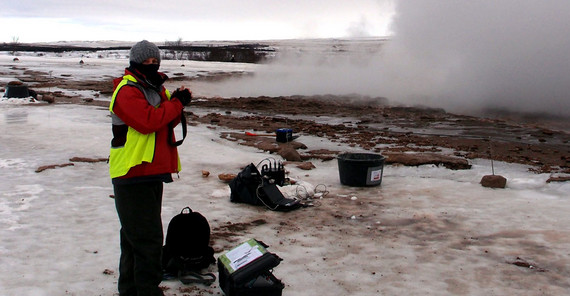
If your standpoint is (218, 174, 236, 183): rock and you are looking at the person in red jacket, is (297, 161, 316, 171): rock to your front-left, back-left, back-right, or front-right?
back-left

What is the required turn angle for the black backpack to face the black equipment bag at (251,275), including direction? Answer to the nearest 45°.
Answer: approximately 45° to its left

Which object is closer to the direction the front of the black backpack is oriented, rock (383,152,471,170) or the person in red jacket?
the person in red jacket

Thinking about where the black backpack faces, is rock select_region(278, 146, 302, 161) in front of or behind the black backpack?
behind

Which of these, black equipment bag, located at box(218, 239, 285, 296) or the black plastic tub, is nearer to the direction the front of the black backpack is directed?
the black equipment bag

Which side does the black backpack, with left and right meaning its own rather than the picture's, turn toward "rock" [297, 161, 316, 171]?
front

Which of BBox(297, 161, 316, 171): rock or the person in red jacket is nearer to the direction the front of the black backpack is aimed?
the person in red jacket

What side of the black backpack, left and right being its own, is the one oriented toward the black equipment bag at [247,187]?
back

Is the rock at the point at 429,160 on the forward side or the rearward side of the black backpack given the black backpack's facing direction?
on the rearward side

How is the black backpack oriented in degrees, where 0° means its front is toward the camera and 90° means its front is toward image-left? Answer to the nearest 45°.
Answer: approximately 0°

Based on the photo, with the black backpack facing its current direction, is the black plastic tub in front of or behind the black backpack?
behind
